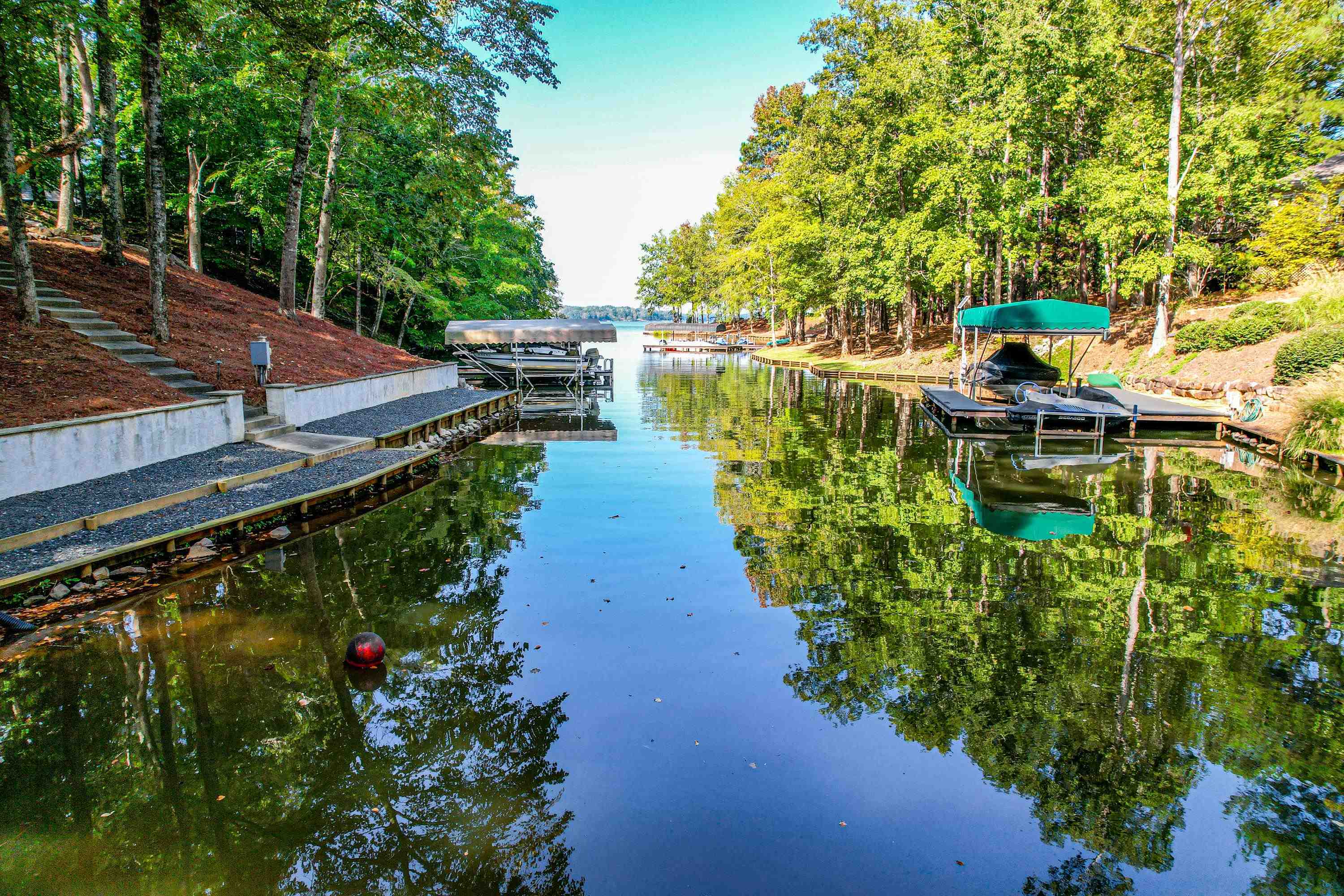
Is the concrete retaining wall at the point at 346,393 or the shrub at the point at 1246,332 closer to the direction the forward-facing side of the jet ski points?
the shrub

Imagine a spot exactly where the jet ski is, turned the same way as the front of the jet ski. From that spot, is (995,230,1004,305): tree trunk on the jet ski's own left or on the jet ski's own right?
on the jet ski's own left

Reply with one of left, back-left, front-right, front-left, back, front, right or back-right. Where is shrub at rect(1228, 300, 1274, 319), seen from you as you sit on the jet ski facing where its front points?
front-left

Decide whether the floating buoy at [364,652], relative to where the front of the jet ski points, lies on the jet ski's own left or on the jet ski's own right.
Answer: on the jet ski's own right

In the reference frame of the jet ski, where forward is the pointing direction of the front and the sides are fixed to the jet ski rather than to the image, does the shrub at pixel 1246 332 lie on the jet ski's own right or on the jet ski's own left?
on the jet ski's own left

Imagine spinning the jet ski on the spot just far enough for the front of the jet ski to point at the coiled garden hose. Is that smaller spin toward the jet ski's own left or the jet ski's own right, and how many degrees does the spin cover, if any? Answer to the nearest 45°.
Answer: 0° — it already faces it

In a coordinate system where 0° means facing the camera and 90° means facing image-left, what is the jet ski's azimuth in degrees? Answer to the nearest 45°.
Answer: approximately 270°

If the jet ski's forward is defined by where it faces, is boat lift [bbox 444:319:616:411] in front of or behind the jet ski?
behind
